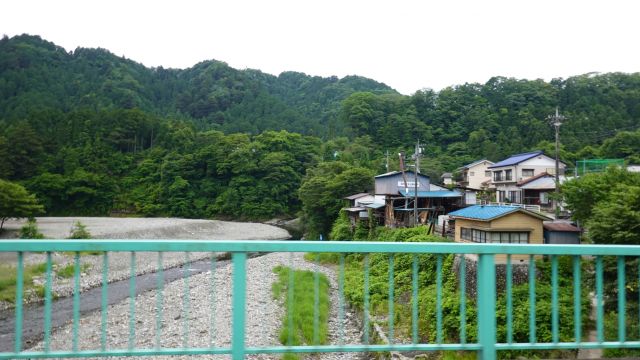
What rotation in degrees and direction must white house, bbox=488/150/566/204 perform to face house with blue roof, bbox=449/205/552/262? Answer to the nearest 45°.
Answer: approximately 45° to its left

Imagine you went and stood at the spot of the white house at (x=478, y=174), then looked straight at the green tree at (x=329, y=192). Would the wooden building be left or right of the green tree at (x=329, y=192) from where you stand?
left

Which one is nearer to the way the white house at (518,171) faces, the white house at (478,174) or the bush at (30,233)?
the bush

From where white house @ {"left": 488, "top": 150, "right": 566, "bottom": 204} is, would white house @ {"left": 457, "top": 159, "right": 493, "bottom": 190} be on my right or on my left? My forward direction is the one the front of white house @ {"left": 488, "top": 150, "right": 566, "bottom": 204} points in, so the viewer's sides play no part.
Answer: on my right

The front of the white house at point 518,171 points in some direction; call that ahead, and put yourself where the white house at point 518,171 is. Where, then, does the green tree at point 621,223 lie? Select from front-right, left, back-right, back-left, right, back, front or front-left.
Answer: front-left

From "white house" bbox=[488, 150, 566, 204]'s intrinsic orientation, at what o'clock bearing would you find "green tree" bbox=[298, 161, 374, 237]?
The green tree is roughly at 1 o'clock from the white house.

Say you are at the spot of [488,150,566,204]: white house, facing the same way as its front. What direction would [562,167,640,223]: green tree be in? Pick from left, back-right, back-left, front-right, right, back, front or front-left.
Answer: front-left

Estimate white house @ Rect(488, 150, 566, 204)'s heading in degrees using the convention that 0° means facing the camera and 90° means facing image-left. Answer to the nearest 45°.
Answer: approximately 45°

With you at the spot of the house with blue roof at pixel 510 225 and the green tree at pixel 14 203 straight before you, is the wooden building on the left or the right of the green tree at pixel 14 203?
right
